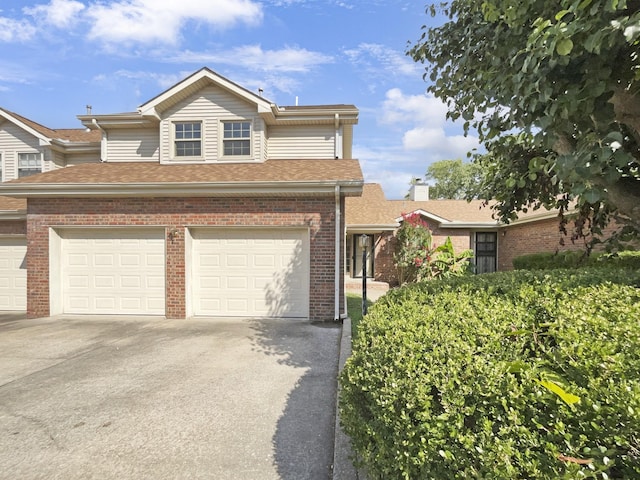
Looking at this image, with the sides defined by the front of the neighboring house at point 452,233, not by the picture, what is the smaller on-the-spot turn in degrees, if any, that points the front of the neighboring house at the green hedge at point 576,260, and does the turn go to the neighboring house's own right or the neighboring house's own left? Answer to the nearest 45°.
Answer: approximately 45° to the neighboring house's own left

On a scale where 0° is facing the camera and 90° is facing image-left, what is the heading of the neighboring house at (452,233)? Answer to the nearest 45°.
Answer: approximately 0°

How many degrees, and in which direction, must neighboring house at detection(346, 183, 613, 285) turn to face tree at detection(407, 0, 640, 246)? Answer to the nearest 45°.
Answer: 0° — it already faces it

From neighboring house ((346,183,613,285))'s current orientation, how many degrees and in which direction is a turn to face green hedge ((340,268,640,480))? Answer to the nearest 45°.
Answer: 0° — it already faces it
